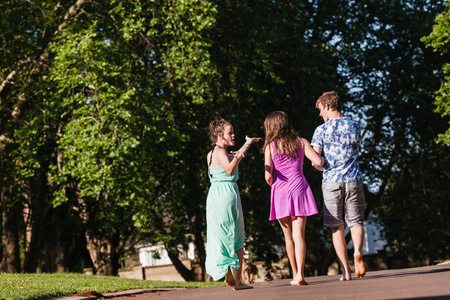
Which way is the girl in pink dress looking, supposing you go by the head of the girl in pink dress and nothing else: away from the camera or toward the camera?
away from the camera

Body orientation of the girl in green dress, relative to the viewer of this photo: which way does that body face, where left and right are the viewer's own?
facing to the right of the viewer

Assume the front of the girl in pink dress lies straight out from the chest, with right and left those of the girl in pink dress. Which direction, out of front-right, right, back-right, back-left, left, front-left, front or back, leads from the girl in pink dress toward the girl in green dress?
left

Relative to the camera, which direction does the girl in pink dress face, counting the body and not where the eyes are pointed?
away from the camera

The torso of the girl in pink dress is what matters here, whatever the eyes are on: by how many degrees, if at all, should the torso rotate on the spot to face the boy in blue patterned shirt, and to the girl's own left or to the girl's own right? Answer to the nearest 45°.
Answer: approximately 90° to the girl's own right

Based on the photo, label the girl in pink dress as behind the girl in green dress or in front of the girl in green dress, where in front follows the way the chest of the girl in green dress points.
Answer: in front

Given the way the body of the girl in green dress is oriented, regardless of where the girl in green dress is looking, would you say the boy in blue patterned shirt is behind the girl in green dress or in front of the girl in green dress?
in front

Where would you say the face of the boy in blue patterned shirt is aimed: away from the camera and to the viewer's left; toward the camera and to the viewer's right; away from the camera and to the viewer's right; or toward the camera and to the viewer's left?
away from the camera and to the viewer's left

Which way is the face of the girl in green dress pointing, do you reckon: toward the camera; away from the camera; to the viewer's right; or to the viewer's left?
to the viewer's right
